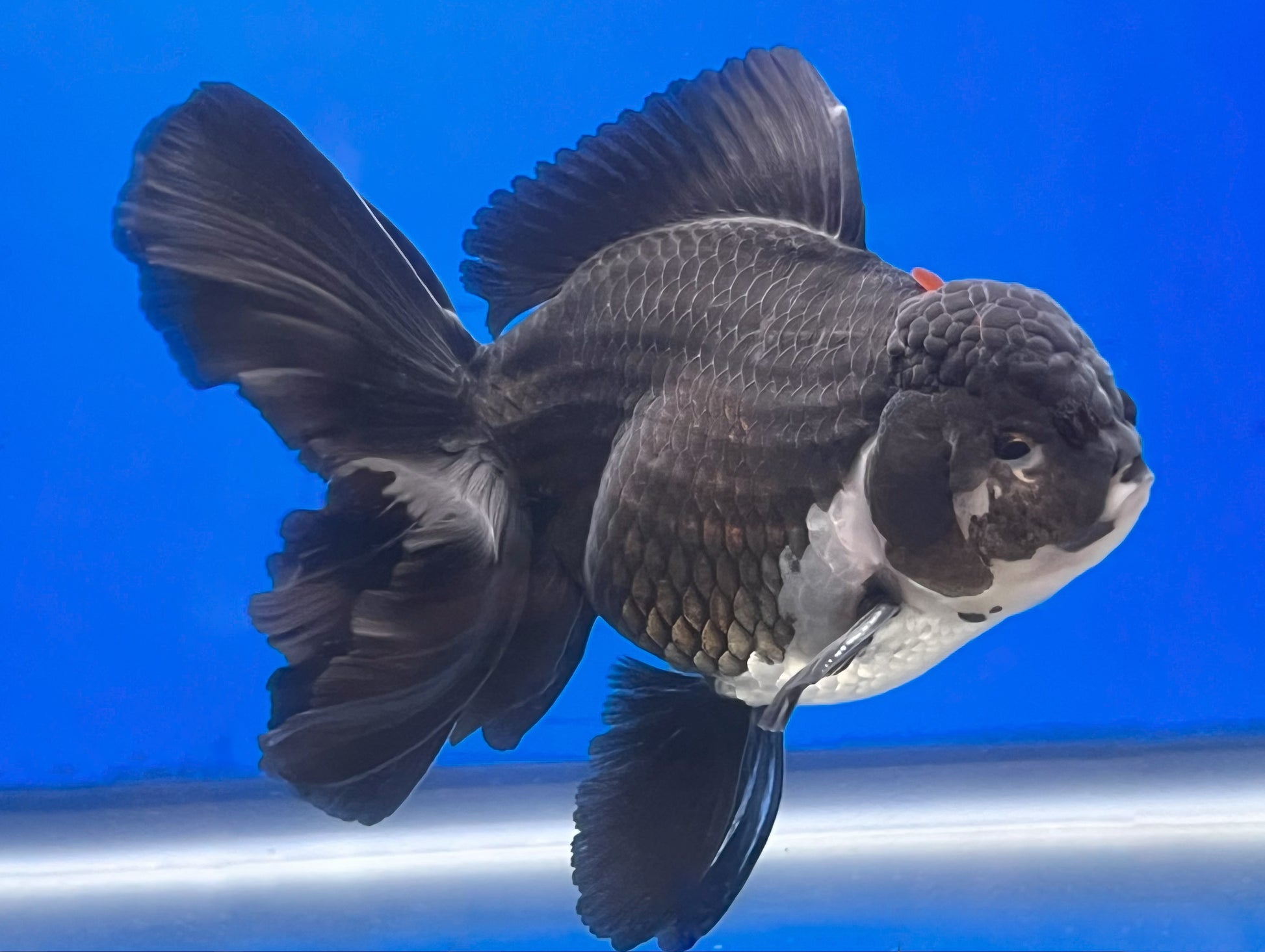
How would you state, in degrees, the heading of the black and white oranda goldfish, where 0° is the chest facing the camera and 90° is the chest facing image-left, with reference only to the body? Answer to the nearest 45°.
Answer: approximately 270°
